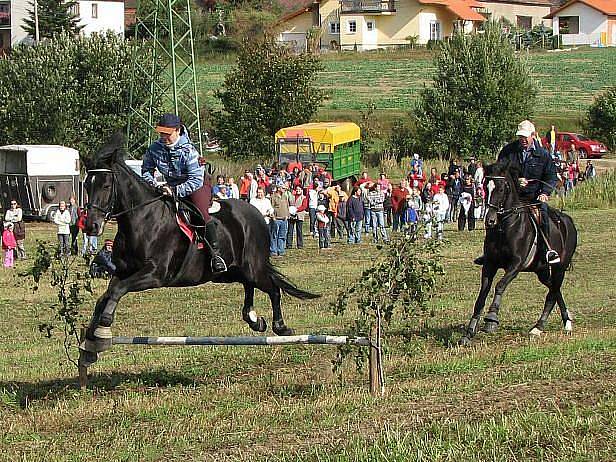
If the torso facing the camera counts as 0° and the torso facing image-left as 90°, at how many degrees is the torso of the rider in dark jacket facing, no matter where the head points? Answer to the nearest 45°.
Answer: approximately 45°

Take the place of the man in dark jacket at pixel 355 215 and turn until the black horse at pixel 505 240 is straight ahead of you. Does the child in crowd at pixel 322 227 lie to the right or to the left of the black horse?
right

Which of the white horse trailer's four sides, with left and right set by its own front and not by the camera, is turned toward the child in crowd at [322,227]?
right

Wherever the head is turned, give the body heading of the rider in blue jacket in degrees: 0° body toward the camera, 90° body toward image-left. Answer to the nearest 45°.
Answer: approximately 45°

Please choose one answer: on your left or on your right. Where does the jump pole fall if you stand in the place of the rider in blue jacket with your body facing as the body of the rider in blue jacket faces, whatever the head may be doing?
on your left

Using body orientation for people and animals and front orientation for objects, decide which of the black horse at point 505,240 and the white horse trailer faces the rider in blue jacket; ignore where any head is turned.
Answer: the black horse

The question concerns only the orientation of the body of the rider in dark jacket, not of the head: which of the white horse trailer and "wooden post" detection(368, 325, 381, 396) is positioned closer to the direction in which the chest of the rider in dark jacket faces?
the wooden post

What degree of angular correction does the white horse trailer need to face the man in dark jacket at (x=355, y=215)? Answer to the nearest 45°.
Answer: approximately 90° to its right
